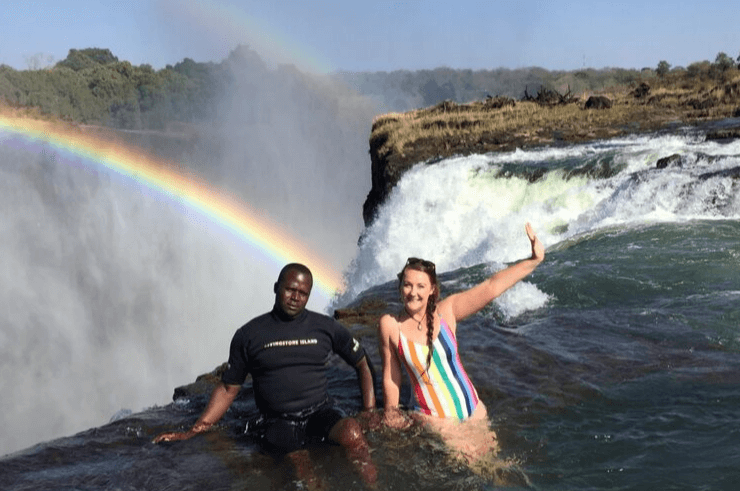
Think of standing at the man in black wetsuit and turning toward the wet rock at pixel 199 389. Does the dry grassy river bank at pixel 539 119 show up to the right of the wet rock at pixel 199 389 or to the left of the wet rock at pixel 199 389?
right

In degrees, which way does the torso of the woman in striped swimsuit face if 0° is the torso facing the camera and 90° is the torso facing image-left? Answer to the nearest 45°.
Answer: approximately 0°

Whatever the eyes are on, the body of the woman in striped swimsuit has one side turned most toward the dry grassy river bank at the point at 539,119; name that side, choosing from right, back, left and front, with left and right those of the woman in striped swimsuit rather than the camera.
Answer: back

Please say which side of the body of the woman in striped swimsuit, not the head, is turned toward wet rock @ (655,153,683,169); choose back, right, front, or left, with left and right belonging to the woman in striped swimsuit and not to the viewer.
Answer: back

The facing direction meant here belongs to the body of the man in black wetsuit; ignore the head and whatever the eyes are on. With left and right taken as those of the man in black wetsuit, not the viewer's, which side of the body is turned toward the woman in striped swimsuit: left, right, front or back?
left

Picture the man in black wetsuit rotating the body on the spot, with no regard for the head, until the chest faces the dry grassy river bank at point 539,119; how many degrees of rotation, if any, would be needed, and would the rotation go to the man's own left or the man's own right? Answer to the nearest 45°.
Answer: approximately 135° to the man's own left

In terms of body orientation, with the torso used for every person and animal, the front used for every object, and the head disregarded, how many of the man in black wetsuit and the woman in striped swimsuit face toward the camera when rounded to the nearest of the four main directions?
2

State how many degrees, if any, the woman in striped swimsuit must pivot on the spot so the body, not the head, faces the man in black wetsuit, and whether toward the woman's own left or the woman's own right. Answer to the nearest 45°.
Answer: approximately 90° to the woman's own right

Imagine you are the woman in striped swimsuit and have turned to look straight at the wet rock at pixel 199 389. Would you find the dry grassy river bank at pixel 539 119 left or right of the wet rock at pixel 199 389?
right
